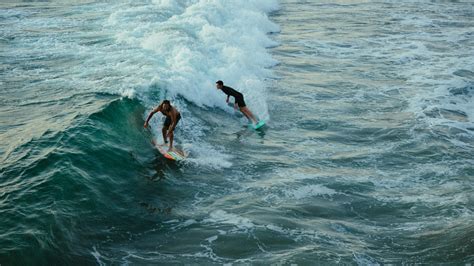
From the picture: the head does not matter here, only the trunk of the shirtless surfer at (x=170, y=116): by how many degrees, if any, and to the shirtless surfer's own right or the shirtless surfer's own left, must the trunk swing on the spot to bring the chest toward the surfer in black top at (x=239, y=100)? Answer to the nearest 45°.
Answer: approximately 135° to the shirtless surfer's own left

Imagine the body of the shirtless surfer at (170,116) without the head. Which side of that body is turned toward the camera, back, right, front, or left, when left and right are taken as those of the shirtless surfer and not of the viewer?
front
